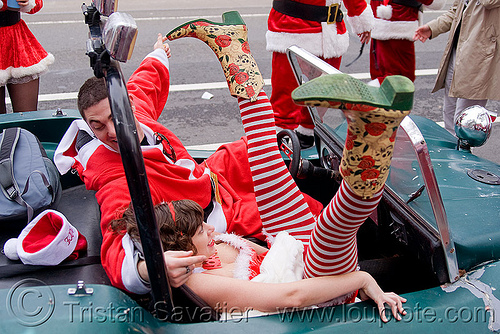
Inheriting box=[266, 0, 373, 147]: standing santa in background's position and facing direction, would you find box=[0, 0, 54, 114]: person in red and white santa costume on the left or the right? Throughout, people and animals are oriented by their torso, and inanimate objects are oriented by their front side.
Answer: on its right

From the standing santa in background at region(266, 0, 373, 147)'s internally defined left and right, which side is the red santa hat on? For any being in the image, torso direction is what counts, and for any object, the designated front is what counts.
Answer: on its right

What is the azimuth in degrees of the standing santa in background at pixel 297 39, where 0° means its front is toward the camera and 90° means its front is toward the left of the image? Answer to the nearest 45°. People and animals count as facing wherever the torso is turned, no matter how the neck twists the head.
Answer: approximately 315°

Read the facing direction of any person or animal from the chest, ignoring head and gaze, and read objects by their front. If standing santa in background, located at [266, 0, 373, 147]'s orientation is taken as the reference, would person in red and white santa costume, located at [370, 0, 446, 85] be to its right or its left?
on its left

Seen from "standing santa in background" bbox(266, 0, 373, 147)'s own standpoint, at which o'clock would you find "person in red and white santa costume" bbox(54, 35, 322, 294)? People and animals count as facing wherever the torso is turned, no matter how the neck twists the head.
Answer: The person in red and white santa costume is roughly at 2 o'clock from the standing santa in background.

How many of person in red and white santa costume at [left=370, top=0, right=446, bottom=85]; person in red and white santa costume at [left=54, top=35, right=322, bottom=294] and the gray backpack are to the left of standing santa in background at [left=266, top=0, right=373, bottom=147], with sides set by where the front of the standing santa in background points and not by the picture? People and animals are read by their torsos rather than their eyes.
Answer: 1
